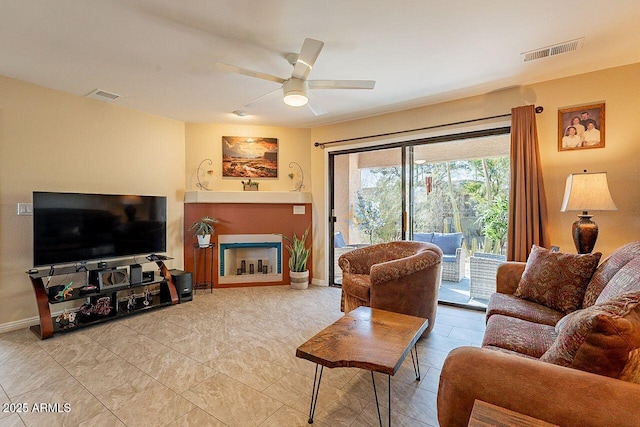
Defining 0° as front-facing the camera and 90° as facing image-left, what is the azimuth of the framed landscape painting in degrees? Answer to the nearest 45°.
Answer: approximately 0°

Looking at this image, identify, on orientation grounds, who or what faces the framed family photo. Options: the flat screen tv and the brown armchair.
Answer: the flat screen tv

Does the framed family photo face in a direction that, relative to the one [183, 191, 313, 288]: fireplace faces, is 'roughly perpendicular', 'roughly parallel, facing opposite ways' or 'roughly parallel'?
roughly perpendicular

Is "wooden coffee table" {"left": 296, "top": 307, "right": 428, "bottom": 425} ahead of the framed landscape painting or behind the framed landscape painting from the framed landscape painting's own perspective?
ahead

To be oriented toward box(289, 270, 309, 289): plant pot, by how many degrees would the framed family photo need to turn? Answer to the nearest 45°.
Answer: approximately 45° to its right

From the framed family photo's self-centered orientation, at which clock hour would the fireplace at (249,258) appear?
The fireplace is roughly at 3 o'clock from the framed family photo.

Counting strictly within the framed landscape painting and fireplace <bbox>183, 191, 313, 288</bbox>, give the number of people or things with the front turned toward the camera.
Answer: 2

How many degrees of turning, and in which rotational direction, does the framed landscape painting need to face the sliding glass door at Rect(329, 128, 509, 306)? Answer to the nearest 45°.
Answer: approximately 45° to its left

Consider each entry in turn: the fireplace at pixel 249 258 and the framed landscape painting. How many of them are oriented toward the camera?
2

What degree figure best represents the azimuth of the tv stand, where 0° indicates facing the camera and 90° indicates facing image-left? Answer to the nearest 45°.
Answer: approximately 315°

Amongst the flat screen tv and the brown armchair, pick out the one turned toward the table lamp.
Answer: the flat screen tv

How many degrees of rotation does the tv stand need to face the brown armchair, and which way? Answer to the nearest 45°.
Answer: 0° — it already faces it

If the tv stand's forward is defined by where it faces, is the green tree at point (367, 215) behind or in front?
in front
